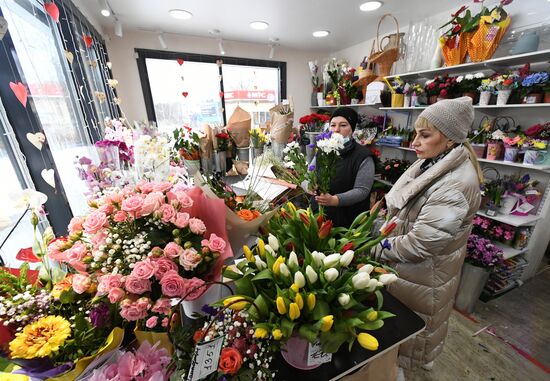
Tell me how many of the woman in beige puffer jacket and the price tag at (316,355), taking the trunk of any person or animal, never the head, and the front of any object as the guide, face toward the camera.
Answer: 1

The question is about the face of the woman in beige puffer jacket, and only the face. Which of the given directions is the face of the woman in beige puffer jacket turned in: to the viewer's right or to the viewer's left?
to the viewer's left

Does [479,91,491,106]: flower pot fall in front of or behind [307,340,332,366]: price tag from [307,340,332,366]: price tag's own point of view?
behind

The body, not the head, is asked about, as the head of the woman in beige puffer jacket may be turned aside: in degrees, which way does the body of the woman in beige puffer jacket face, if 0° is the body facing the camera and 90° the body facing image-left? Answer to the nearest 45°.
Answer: approximately 90°

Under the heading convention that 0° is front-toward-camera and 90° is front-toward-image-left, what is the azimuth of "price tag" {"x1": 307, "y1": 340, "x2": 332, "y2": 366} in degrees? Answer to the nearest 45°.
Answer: approximately 0°

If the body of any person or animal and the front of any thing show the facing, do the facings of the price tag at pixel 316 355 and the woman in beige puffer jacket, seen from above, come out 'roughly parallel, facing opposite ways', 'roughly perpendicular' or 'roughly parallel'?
roughly perpendicular

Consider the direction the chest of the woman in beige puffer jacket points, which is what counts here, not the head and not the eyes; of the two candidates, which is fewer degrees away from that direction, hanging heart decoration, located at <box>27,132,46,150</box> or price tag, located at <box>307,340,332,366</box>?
the hanging heart decoration

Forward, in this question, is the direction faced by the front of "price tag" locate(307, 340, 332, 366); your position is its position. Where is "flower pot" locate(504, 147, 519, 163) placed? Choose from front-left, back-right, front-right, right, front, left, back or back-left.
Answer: back-left
